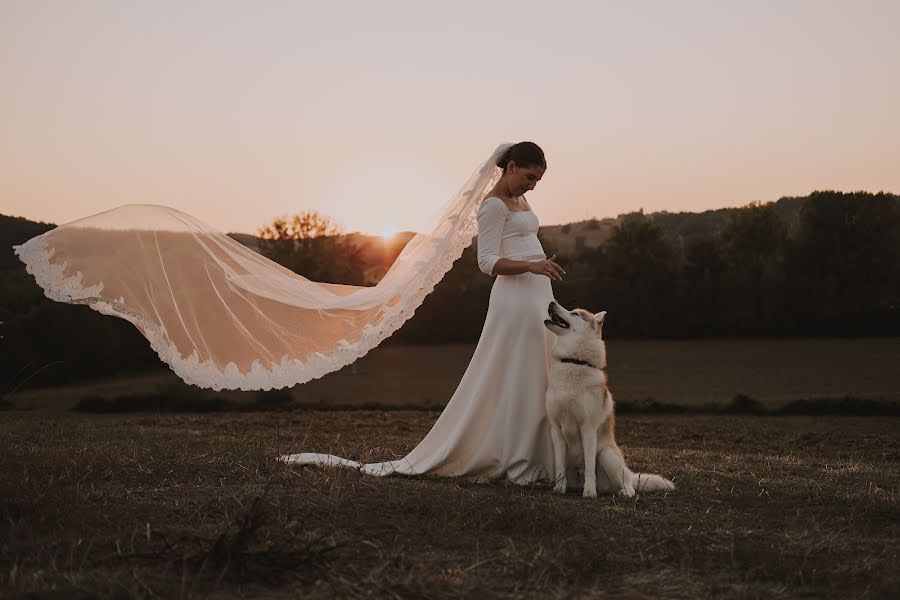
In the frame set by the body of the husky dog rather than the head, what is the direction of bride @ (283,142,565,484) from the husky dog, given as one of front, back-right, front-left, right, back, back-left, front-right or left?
right

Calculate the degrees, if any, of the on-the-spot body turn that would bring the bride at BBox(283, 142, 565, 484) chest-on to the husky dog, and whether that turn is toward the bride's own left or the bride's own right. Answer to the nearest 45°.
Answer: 0° — they already face it

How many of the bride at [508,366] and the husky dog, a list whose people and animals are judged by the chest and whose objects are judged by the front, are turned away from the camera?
0

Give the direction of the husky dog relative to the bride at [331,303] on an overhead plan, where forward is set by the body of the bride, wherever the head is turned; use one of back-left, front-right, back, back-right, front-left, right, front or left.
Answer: front

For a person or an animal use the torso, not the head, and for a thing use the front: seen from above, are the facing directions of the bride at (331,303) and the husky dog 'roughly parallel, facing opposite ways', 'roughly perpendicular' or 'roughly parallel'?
roughly perpendicular

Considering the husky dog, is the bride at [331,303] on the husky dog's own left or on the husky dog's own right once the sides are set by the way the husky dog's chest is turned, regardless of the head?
on the husky dog's own right

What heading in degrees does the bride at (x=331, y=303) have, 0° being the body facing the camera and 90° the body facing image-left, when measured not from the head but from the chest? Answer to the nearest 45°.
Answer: approximately 315°

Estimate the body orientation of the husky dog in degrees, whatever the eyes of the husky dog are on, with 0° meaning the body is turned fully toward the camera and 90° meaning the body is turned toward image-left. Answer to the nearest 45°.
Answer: approximately 45°

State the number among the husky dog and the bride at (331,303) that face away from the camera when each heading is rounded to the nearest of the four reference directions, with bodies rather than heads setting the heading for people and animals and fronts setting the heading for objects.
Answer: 0
